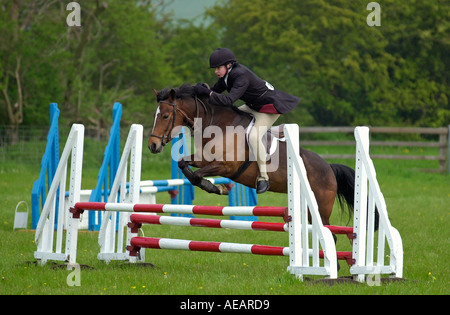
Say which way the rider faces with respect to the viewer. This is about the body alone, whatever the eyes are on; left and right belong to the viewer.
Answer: facing the viewer and to the left of the viewer

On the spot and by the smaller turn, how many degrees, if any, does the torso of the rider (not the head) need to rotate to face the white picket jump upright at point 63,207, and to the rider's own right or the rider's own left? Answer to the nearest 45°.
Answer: approximately 45° to the rider's own right

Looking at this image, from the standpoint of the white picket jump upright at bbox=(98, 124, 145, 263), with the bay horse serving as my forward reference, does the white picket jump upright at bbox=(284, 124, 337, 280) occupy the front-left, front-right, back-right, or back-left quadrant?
front-right
